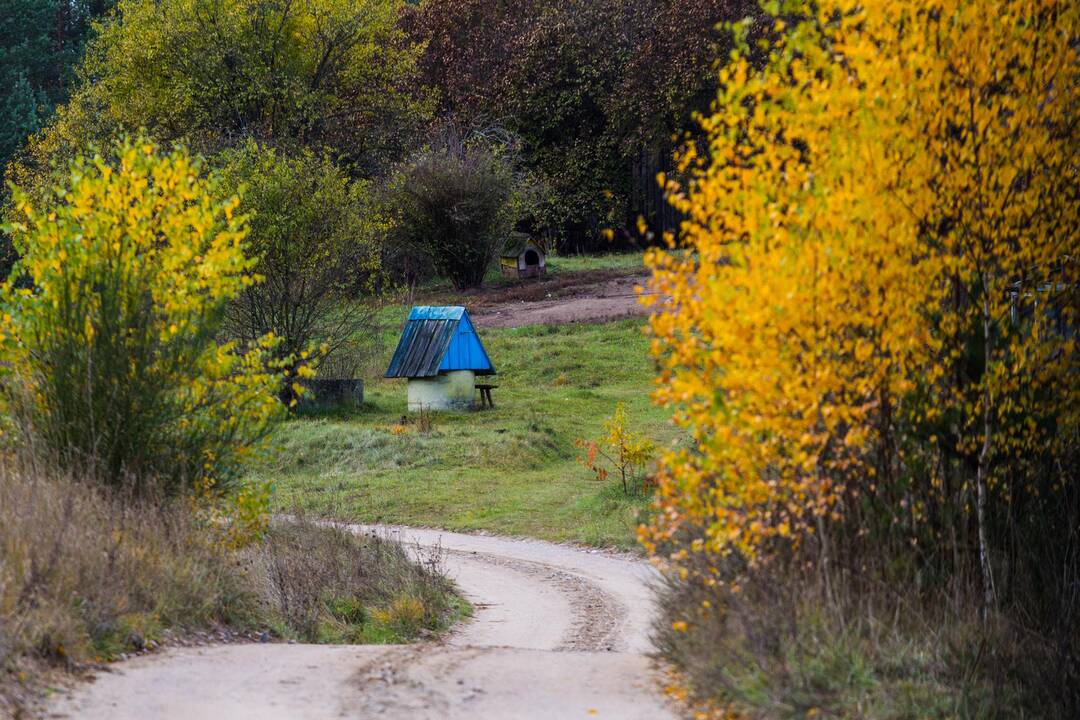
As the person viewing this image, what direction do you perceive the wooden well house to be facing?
facing the viewer and to the right of the viewer

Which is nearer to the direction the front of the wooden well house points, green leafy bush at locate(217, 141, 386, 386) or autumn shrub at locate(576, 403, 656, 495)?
the autumn shrub

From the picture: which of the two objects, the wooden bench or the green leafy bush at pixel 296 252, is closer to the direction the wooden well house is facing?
the wooden bench

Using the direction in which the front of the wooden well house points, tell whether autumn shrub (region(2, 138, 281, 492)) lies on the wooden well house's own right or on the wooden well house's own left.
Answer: on the wooden well house's own right

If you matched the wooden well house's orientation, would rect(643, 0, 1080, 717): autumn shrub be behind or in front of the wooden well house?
in front

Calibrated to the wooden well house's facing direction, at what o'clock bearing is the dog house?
The dog house is roughly at 8 o'clock from the wooden well house.

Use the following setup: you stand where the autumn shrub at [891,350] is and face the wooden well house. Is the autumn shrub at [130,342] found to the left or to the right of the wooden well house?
left

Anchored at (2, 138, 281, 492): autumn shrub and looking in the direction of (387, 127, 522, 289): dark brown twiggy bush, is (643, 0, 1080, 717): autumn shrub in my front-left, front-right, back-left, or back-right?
back-right

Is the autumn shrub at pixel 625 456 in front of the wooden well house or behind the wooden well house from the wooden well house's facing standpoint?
in front

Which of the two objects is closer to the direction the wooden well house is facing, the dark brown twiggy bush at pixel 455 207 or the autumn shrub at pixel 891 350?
the autumn shrub
